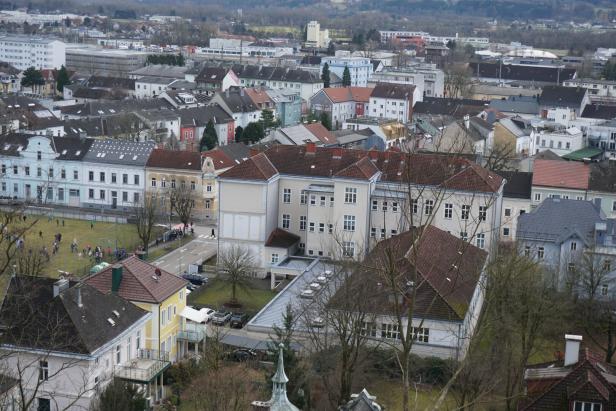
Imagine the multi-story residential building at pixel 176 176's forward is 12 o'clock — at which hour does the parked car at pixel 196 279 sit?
The parked car is roughly at 12 o'clock from the multi-story residential building.

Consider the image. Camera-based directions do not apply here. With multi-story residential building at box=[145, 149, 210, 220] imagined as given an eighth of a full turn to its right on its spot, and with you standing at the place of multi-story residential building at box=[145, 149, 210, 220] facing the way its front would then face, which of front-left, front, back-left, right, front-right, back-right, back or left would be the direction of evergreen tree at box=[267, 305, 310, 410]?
front-left

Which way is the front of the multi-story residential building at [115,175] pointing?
toward the camera

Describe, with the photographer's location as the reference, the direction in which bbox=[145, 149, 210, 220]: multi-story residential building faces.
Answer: facing the viewer

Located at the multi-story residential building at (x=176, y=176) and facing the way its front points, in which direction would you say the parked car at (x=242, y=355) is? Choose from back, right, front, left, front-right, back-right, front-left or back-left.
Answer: front

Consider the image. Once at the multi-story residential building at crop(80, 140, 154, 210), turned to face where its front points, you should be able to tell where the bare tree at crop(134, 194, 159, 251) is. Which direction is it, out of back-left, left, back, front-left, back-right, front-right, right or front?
front

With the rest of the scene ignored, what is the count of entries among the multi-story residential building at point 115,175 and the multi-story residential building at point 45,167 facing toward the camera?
2

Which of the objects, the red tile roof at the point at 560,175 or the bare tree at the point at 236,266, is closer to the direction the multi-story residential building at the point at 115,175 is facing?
the bare tree

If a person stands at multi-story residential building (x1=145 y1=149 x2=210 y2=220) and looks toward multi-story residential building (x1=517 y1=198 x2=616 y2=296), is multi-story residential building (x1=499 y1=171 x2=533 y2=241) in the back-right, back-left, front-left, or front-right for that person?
front-left

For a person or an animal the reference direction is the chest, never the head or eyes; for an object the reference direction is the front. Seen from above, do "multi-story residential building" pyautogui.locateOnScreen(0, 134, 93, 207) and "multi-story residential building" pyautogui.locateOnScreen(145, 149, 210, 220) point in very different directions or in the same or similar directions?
same or similar directions

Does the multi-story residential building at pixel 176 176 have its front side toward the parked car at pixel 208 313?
yes

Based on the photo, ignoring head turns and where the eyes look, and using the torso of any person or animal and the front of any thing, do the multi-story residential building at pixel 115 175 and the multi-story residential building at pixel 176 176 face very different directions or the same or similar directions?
same or similar directions

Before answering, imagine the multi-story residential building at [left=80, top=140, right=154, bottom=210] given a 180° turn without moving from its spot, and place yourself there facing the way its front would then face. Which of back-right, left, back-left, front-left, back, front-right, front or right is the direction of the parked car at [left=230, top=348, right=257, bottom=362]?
back

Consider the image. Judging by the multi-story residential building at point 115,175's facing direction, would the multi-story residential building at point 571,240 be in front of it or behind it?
in front

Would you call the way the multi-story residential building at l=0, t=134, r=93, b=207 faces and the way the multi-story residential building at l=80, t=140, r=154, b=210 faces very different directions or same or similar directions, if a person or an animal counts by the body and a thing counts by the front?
same or similar directions

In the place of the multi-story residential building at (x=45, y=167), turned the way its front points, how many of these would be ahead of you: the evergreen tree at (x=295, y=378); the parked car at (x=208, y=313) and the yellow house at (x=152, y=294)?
3

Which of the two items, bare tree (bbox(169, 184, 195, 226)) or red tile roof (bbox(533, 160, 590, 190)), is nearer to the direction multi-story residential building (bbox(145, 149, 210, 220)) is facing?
the bare tree

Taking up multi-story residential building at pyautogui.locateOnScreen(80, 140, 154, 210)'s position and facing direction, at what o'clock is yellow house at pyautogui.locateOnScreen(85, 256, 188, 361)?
The yellow house is roughly at 12 o'clock from the multi-story residential building.

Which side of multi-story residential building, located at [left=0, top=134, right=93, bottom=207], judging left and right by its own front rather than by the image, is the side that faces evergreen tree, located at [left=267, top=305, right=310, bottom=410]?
front
